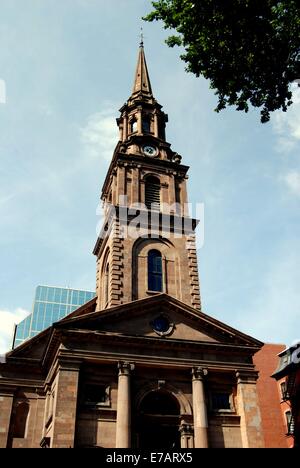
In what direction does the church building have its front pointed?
toward the camera
